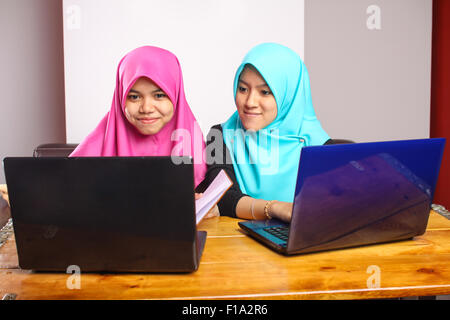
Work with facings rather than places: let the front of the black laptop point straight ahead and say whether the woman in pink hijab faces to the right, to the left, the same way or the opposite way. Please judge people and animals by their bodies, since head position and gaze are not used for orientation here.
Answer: the opposite way

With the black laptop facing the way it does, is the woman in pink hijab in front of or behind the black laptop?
in front

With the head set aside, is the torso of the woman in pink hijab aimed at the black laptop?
yes

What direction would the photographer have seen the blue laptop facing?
facing away from the viewer and to the left of the viewer

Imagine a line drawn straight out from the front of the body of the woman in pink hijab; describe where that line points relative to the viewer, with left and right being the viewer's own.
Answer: facing the viewer

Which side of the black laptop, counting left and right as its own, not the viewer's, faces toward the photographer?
back

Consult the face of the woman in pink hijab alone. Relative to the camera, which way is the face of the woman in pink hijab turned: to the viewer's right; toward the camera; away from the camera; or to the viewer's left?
toward the camera

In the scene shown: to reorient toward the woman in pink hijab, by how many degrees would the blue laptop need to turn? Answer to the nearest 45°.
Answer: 0° — it already faces them

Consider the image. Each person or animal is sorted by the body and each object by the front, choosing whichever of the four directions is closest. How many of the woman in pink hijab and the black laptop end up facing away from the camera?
1

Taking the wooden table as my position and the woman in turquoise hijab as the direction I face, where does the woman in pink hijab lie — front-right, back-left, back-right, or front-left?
front-left

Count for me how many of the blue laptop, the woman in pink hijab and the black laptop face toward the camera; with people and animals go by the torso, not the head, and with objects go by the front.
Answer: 1

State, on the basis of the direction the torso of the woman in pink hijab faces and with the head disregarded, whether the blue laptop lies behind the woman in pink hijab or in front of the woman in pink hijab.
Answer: in front

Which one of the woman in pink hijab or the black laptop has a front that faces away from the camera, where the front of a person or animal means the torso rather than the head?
the black laptop
